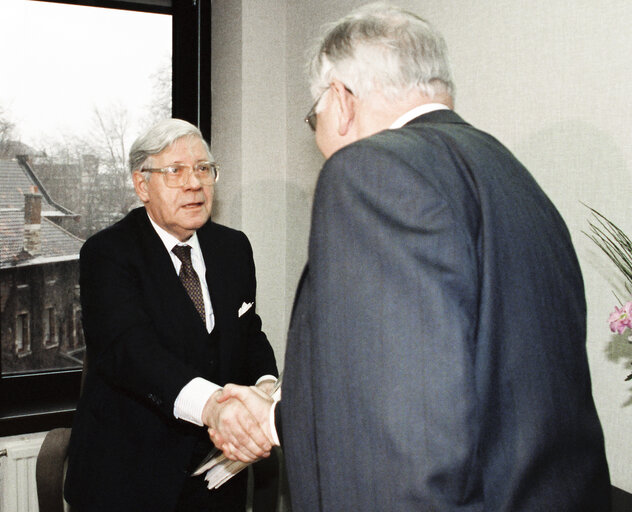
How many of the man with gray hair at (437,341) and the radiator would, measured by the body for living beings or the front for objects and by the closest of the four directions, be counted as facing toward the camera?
1

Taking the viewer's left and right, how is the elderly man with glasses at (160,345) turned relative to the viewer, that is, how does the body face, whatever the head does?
facing the viewer and to the right of the viewer

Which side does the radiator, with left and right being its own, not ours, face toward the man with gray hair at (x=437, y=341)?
front

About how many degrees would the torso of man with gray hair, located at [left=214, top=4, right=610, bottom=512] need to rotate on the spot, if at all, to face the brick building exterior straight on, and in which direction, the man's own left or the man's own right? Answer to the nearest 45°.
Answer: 0° — they already face it

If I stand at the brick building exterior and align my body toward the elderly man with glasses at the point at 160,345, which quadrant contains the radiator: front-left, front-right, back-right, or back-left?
front-right

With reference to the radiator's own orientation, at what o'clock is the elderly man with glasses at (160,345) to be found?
The elderly man with glasses is roughly at 11 o'clock from the radiator.

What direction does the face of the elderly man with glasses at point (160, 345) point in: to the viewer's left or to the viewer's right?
to the viewer's right

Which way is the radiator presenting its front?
toward the camera

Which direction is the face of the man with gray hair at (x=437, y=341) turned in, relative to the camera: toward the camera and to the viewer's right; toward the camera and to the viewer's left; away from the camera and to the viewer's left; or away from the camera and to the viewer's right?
away from the camera and to the viewer's left

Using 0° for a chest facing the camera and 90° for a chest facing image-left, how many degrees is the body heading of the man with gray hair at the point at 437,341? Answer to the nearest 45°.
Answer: approximately 135°

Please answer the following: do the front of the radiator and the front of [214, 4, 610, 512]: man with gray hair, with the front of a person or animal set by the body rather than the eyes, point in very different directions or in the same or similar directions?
very different directions
